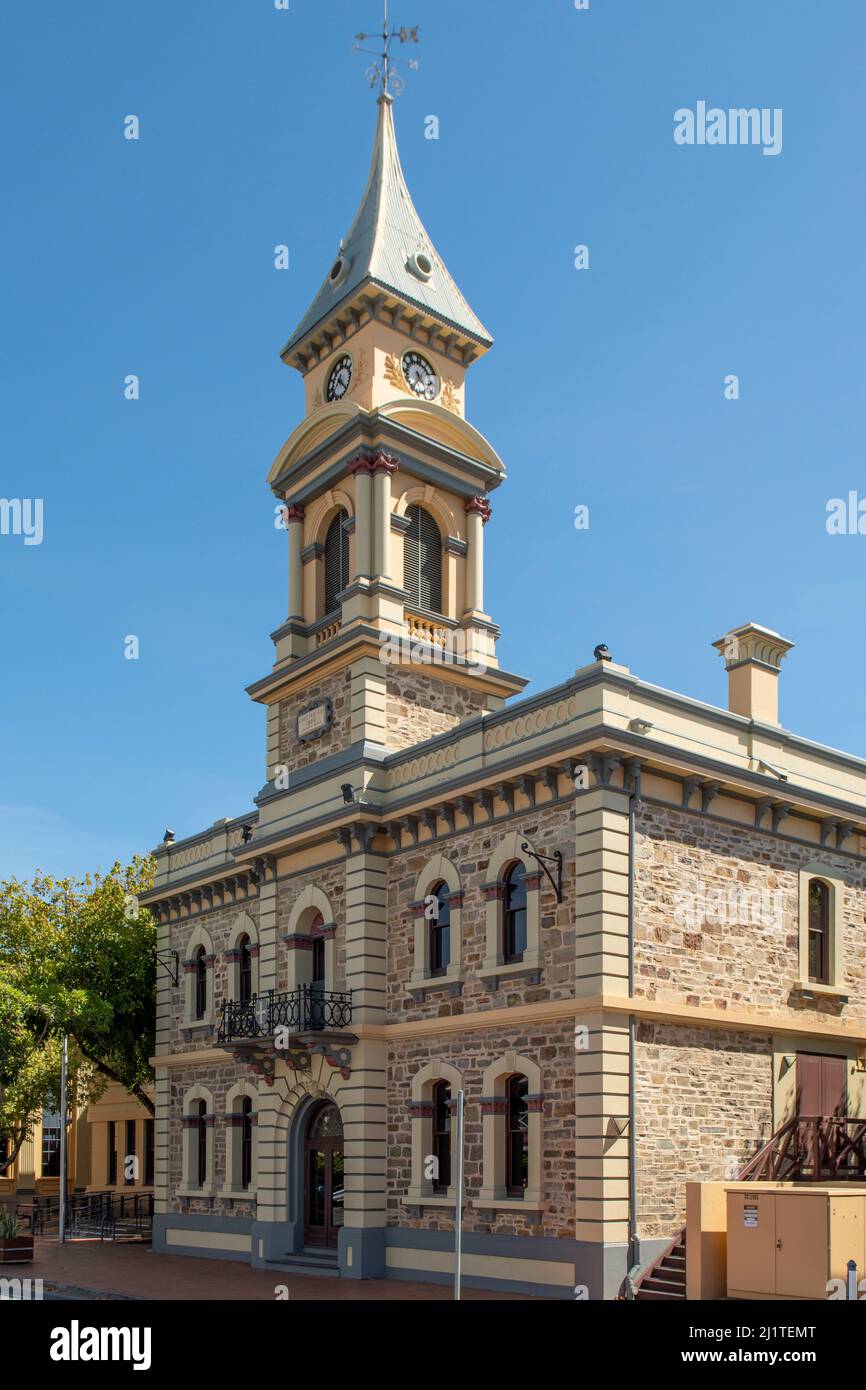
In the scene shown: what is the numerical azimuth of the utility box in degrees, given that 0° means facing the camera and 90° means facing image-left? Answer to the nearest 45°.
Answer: approximately 0°

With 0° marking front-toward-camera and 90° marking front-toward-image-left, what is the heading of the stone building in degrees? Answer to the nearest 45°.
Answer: approximately 45°

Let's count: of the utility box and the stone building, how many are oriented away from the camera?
0

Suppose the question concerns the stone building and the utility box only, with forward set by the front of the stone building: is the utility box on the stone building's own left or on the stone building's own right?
on the stone building's own left
